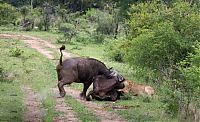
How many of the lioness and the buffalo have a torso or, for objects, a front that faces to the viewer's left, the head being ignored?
1

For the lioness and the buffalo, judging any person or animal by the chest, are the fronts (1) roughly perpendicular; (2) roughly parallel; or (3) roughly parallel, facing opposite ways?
roughly parallel, facing opposite ways

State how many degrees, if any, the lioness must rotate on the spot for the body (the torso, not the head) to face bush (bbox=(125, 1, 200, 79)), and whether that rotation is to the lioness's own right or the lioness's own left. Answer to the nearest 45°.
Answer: approximately 135° to the lioness's own right

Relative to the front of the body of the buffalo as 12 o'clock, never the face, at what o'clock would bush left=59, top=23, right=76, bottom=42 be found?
The bush is roughly at 9 o'clock from the buffalo.

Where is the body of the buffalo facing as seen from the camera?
to the viewer's right

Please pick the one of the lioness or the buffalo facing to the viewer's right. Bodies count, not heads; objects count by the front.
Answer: the buffalo

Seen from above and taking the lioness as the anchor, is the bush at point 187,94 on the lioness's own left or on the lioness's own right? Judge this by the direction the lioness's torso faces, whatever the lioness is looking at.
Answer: on the lioness's own left

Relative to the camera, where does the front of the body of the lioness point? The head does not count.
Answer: to the viewer's left

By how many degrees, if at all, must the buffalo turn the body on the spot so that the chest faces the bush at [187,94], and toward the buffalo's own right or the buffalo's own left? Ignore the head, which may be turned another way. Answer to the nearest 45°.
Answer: approximately 45° to the buffalo's own right
